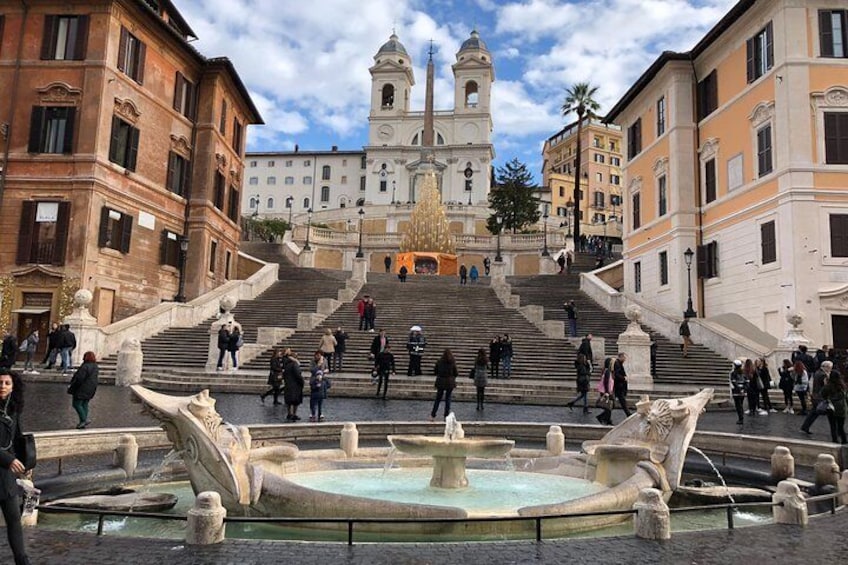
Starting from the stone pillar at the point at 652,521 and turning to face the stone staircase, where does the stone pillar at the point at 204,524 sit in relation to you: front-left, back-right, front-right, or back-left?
back-left

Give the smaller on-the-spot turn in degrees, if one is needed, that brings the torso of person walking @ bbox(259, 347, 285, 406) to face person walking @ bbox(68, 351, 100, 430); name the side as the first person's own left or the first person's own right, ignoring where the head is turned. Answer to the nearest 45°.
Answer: approximately 135° to the first person's own right

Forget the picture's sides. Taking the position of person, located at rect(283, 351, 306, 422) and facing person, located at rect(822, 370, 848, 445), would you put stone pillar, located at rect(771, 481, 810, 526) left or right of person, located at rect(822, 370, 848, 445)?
right

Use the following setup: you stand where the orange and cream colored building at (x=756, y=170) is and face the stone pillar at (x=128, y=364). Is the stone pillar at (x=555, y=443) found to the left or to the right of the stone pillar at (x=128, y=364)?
left

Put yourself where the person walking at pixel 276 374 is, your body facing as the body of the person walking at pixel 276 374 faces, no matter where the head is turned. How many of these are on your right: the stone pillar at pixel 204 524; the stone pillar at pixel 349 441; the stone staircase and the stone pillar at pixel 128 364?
2
